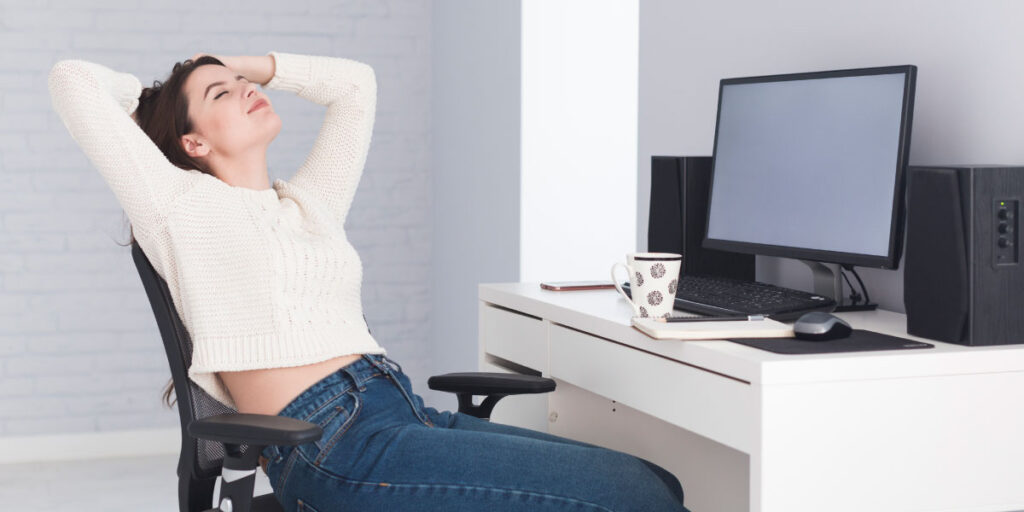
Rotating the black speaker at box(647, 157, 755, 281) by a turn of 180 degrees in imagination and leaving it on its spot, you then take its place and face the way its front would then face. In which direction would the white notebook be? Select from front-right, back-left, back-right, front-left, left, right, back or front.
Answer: back-right

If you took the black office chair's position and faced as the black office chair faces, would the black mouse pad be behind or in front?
in front

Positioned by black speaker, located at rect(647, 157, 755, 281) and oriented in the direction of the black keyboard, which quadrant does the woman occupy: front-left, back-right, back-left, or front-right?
front-right

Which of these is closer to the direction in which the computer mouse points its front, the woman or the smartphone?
the smartphone

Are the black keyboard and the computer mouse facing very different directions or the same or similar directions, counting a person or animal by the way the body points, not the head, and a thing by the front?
very different directions

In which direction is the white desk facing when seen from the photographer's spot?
facing the viewer and to the left of the viewer

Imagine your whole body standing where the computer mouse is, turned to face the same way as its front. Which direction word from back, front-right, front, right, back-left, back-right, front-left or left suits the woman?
back-left

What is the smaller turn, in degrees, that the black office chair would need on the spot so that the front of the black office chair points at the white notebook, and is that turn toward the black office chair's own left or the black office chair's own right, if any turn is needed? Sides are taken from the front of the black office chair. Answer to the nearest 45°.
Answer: approximately 45° to the black office chair's own left

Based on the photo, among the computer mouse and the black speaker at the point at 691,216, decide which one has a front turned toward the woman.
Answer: the black speaker

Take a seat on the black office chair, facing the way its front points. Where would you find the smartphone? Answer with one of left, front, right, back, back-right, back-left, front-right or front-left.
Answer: left

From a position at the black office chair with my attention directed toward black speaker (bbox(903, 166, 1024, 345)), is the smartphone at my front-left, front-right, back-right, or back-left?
front-left
